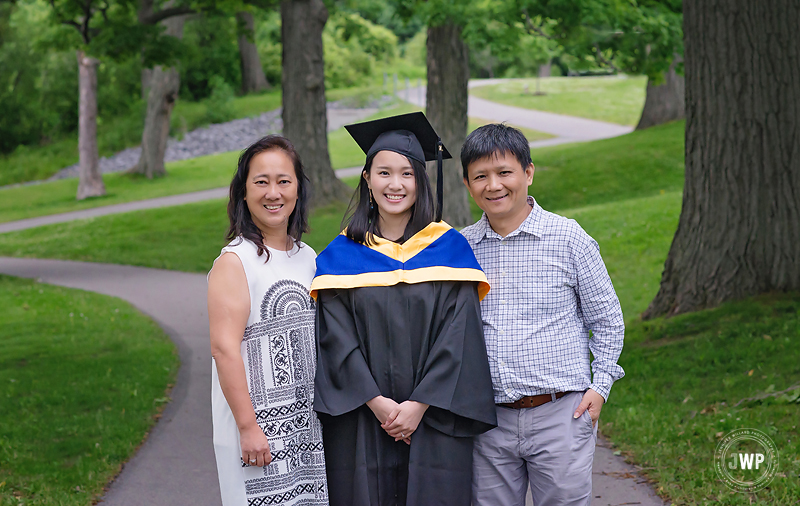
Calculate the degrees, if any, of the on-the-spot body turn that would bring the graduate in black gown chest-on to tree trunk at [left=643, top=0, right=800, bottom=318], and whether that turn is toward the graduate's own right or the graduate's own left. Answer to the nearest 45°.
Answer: approximately 135° to the graduate's own left

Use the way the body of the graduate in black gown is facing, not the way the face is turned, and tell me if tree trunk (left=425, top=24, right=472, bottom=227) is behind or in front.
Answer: behind

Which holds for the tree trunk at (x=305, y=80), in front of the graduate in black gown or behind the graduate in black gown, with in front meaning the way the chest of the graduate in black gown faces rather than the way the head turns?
behind

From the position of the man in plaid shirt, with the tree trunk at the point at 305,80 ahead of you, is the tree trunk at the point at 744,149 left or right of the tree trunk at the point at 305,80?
right

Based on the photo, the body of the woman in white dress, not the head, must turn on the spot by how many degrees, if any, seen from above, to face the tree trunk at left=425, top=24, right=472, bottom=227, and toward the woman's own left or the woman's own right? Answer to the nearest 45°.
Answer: approximately 135° to the woman's own left

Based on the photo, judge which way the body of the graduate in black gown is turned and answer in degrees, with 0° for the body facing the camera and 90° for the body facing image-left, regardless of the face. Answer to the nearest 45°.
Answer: approximately 0°

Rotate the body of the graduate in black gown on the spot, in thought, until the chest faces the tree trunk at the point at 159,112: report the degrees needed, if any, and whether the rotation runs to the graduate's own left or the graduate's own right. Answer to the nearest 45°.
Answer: approximately 180°

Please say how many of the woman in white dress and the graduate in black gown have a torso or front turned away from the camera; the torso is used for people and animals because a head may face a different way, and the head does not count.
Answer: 0

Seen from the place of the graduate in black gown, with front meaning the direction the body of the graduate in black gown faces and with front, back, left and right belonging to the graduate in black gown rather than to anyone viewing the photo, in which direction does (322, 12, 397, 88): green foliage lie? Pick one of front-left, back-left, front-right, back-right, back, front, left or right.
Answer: back

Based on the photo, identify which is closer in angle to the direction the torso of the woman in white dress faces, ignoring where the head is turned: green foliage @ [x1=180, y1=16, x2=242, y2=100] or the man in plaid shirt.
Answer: the man in plaid shirt

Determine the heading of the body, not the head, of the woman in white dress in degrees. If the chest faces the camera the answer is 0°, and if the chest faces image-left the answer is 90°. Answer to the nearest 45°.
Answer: approximately 315°
